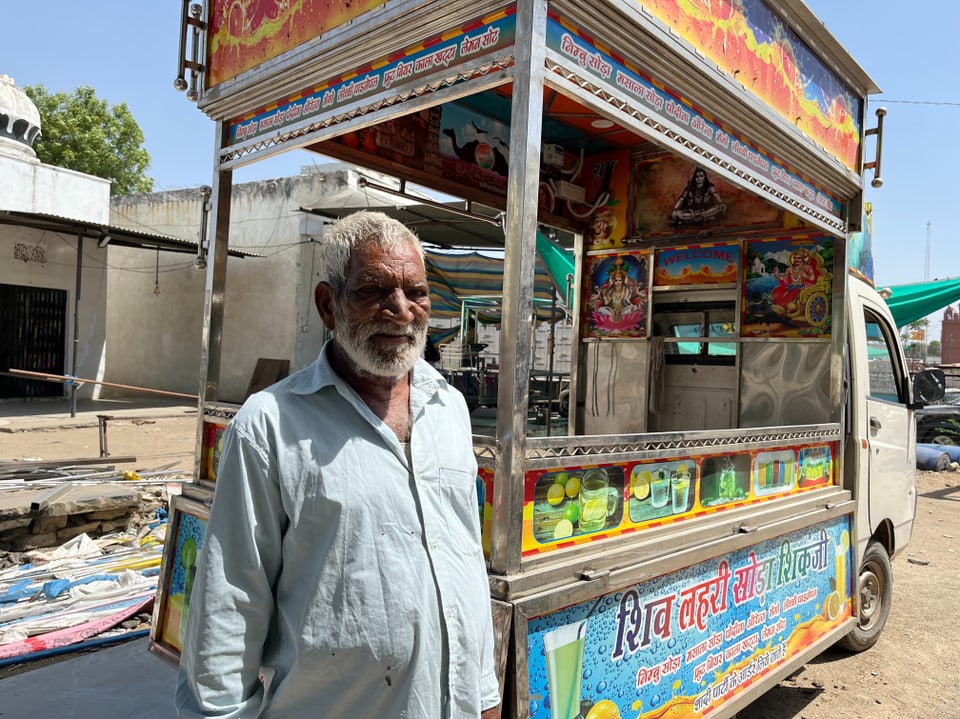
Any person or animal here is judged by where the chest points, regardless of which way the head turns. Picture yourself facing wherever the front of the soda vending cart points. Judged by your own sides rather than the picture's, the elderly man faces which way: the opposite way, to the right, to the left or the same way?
to the right

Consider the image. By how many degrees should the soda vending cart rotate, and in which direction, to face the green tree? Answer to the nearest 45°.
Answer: approximately 90° to its left

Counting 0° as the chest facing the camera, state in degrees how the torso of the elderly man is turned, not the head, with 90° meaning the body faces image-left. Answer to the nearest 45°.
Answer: approximately 315°

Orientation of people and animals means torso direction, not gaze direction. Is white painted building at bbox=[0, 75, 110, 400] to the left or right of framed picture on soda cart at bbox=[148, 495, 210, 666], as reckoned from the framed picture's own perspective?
on its right

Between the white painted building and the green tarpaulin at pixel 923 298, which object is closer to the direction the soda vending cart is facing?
the green tarpaulin

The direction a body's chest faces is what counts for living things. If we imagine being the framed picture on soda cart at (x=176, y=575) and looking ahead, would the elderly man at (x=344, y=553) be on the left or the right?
on its left

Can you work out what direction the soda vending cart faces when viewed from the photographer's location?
facing away from the viewer and to the right of the viewer
